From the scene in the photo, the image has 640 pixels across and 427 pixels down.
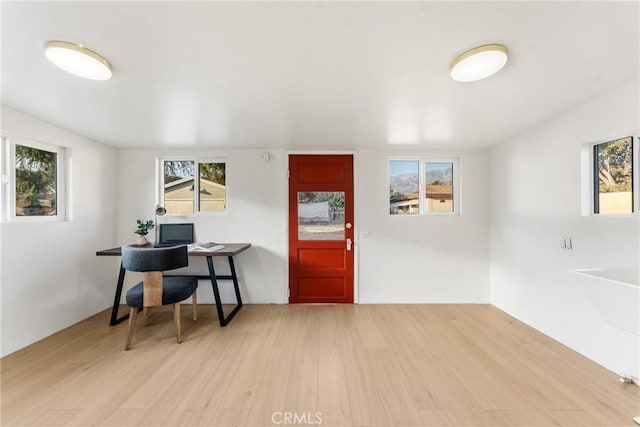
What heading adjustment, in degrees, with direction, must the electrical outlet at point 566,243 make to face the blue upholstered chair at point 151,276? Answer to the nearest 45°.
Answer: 0° — it already faces it

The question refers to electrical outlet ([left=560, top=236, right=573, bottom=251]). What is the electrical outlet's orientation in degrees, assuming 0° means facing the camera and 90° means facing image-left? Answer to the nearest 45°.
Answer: approximately 45°

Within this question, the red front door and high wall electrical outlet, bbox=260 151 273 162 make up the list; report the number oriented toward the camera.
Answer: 2

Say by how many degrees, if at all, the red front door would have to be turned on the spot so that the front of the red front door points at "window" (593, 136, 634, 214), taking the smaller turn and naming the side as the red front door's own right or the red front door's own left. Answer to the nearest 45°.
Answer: approximately 45° to the red front door's own left

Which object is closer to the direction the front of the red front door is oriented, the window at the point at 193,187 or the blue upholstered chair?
the blue upholstered chair

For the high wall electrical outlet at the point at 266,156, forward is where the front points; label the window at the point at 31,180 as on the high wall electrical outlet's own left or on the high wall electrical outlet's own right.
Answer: on the high wall electrical outlet's own right

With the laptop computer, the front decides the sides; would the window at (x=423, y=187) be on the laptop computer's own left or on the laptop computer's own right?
on the laptop computer's own left

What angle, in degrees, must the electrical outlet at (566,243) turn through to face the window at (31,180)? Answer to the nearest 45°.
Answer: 0° — it already faces it

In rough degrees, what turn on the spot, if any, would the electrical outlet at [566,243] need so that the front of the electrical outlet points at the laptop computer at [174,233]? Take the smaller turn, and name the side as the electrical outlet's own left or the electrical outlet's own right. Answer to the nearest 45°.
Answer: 0° — it already faces it

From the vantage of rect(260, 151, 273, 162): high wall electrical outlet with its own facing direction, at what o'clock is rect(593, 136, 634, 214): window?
The window is roughly at 10 o'clock from the high wall electrical outlet.

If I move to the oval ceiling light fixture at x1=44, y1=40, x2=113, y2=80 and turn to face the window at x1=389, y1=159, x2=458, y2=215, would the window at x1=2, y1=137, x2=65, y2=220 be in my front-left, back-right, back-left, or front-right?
back-left
